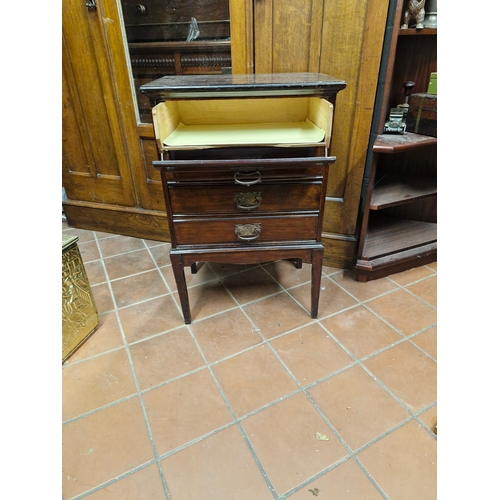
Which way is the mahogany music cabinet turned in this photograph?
toward the camera

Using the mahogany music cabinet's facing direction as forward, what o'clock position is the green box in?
The green box is roughly at 8 o'clock from the mahogany music cabinet.

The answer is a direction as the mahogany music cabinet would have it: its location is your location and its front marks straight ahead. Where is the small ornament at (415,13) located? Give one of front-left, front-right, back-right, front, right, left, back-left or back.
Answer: back-left
